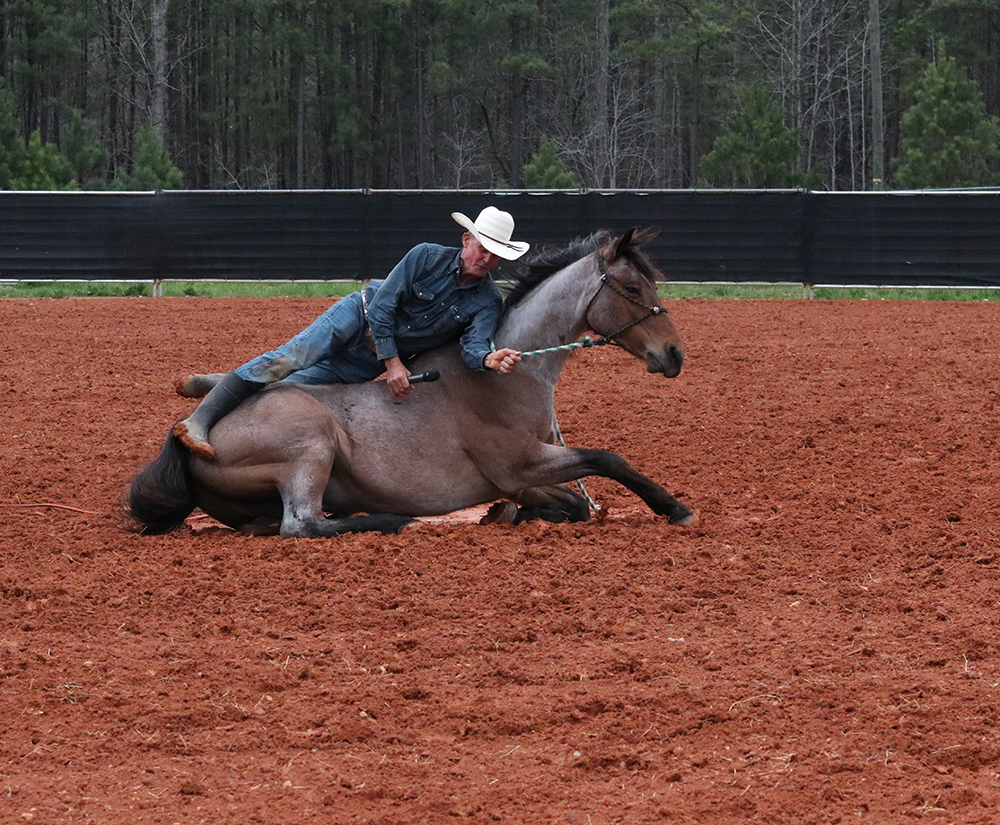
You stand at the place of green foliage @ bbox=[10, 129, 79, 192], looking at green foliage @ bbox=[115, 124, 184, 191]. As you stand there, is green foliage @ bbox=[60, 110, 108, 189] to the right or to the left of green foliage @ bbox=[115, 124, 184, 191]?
left

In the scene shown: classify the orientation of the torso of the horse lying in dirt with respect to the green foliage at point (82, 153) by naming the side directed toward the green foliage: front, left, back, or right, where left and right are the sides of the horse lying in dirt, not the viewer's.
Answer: left

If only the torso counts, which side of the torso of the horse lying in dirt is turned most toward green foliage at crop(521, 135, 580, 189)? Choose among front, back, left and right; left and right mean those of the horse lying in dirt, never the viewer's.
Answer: left

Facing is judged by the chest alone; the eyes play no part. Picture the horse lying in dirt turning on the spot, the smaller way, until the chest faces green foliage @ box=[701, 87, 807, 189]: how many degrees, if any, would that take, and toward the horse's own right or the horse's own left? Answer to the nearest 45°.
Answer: approximately 90° to the horse's own left

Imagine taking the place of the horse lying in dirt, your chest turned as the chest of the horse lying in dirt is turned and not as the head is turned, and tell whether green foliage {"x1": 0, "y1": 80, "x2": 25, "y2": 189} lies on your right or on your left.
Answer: on your left

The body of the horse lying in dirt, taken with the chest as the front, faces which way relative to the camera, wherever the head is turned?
to the viewer's right

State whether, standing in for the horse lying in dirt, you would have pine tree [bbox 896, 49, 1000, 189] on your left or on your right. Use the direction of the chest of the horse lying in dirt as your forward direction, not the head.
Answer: on your left

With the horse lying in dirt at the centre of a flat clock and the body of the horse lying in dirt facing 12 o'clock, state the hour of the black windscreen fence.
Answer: The black windscreen fence is roughly at 9 o'clock from the horse lying in dirt.
